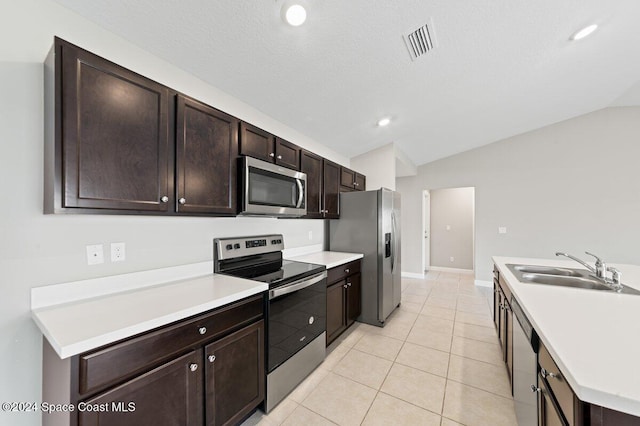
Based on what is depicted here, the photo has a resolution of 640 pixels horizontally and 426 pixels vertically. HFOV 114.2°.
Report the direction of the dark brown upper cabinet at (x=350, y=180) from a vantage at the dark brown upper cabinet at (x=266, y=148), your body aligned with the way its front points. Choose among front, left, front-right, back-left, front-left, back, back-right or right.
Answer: left

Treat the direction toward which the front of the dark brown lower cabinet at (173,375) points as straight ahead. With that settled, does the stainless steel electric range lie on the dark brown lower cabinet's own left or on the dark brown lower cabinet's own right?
on the dark brown lower cabinet's own left

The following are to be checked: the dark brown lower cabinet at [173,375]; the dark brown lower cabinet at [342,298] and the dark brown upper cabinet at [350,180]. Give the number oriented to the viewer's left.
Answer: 0

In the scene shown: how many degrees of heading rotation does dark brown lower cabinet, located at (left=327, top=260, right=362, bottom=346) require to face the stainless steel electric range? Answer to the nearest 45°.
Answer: approximately 90° to its right

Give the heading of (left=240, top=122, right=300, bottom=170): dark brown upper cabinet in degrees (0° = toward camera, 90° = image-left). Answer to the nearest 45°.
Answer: approximately 315°

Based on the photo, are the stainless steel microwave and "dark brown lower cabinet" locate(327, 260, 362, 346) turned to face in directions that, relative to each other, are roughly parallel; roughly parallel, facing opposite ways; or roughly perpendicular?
roughly parallel

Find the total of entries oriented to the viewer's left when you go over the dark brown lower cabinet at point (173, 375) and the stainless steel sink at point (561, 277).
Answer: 1

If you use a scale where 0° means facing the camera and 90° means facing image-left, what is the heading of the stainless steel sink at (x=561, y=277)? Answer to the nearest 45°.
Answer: approximately 90°

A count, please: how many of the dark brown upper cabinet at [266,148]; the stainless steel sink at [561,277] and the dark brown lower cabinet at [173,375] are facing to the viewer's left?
1
